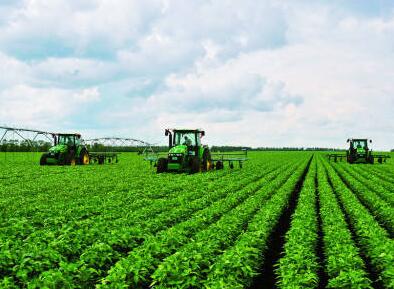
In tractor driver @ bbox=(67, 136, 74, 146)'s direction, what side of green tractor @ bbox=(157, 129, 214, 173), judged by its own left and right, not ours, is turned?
right

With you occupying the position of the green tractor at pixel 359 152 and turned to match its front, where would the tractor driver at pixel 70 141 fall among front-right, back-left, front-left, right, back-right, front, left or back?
front-right

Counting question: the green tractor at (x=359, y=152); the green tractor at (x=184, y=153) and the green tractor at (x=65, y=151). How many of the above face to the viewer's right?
0

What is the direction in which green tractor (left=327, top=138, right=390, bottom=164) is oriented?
toward the camera

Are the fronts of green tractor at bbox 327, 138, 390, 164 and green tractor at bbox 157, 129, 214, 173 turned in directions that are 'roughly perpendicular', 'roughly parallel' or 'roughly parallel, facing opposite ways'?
roughly parallel

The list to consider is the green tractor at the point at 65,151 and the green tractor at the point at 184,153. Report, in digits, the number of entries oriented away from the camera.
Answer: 0

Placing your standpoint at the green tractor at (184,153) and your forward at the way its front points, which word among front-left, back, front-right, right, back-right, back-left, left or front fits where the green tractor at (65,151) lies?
right

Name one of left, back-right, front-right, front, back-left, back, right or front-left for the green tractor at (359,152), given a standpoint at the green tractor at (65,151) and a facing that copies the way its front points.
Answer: back-left

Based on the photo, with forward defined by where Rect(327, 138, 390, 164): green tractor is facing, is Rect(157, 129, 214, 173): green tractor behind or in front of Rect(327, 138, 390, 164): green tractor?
in front

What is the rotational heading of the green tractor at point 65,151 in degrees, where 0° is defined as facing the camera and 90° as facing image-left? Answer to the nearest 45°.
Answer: approximately 45°

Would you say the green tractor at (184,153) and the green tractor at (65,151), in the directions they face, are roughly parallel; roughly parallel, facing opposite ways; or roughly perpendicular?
roughly parallel

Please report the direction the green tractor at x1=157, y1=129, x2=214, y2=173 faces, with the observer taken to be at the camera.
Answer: facing the viewer and to the left of the viewer

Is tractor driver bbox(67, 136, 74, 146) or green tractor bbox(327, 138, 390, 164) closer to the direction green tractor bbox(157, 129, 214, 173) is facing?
the tractor driver

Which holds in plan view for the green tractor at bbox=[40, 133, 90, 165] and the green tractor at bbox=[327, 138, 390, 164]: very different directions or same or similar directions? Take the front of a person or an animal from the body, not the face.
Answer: same or similar directions

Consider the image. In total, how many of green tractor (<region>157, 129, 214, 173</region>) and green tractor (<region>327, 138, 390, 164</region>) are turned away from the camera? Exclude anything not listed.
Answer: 0
